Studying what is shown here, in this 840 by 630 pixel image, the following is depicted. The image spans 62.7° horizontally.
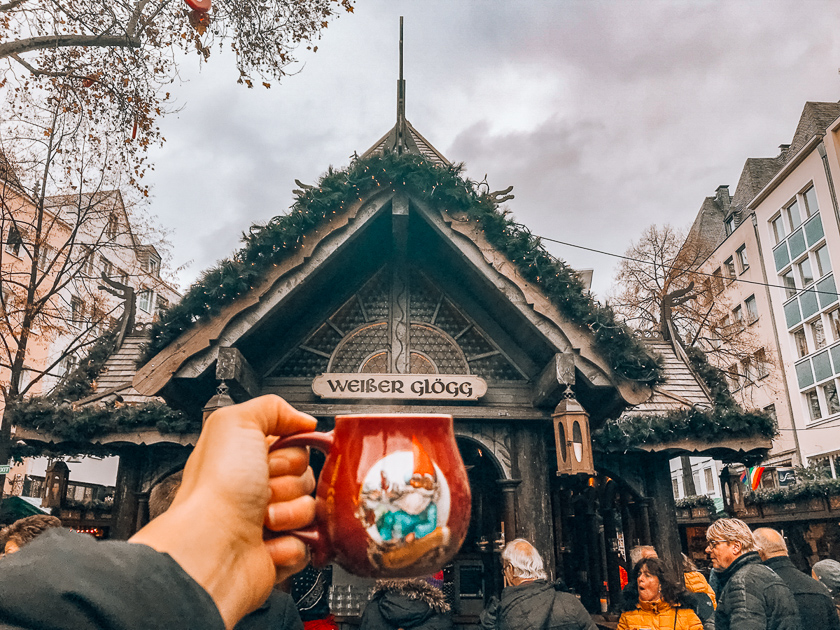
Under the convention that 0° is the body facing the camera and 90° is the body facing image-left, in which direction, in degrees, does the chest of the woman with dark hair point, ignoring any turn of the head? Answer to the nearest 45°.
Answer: approximately 45°

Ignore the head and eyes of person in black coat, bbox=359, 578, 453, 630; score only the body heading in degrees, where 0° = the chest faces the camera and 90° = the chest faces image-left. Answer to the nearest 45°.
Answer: approximately 180°

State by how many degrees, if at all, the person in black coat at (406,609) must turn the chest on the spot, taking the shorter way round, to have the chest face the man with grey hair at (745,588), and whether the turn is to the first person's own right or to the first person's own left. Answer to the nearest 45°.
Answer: approximately 90° to the first person's own right

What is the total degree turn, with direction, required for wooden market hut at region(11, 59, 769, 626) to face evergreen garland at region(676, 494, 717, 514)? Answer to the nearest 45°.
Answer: approximately 135° to its left

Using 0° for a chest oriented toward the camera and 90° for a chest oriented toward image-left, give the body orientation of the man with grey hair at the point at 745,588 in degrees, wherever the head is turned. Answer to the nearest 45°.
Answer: approximately 90°

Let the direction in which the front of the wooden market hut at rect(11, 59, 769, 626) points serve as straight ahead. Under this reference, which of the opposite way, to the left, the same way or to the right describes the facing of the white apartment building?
to the right

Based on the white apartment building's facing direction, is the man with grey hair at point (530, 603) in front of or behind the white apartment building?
in front

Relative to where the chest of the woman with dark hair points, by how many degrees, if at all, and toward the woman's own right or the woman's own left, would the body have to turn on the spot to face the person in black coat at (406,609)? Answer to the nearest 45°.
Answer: approximately 45° to the woman's own right
